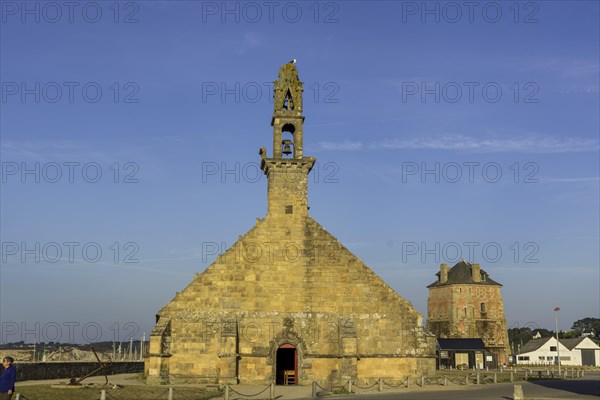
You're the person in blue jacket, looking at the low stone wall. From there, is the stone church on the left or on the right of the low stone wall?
right

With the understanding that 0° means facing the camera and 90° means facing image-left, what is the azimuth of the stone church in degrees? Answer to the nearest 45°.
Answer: approximately 0°

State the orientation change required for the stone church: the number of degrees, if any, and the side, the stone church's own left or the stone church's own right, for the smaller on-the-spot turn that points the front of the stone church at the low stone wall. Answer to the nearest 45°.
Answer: approximately 135° to the stone church's own right

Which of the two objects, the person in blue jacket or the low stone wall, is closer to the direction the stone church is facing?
the person in blue jacket
